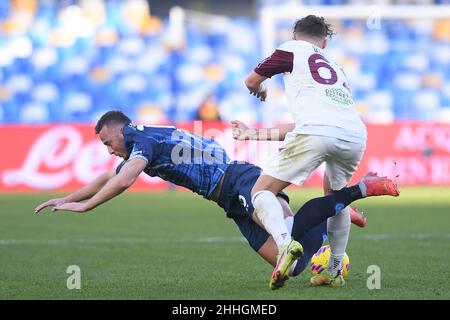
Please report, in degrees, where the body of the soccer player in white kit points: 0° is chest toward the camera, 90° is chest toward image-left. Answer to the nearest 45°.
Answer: approximately 135°
